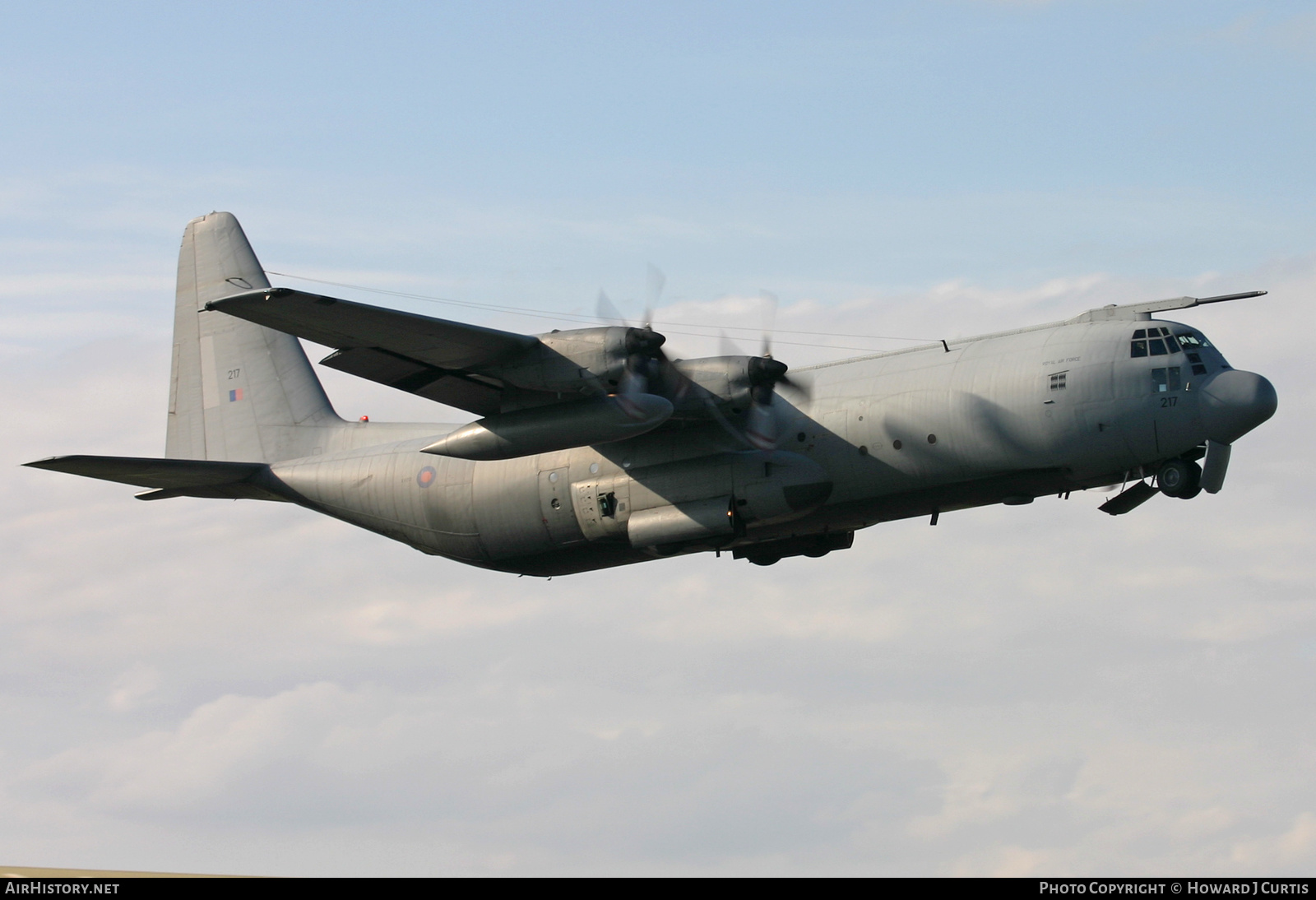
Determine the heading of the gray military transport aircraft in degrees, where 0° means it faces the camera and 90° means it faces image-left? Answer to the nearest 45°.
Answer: approximately 315°
